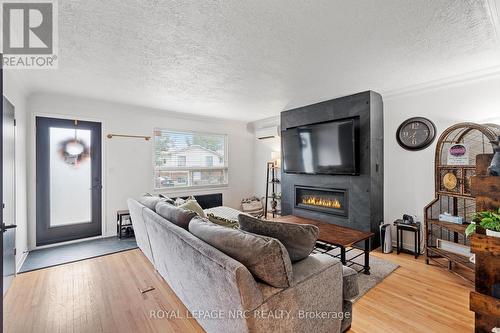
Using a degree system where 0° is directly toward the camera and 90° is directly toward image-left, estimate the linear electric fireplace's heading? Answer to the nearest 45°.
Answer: approximately 45°

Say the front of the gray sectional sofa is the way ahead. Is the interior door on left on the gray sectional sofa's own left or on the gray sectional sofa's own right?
on the gray sectional sofa's own left

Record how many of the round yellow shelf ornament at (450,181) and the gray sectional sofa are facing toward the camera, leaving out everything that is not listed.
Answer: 1

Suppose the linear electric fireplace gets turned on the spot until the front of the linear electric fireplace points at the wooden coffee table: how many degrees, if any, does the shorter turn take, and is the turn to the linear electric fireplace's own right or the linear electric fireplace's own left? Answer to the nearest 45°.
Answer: approximately 45° to the linear electric fireplace's own left

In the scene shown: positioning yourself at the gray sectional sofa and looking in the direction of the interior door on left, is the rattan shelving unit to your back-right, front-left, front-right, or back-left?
back-right

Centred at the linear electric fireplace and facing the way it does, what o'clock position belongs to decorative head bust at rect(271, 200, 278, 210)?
The decorative head bust is roughly at 3 o'clock from the linear electric fireplace.

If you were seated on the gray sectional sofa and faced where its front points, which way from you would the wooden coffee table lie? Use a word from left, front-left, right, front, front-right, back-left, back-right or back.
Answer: front

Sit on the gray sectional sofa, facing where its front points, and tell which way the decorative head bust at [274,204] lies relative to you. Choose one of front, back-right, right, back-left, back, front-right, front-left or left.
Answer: front-left

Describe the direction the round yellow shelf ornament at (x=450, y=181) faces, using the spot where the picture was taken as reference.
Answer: facing the viewer

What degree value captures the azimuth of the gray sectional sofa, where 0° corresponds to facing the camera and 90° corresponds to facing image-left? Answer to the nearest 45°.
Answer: approximately 225°
